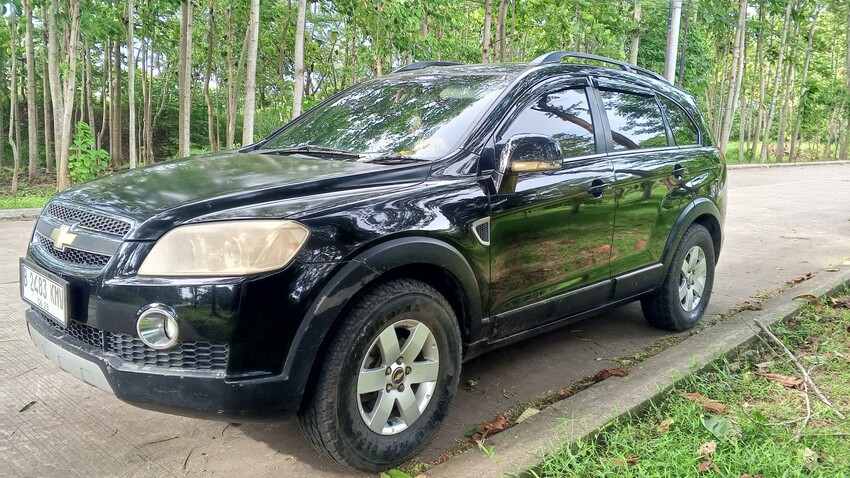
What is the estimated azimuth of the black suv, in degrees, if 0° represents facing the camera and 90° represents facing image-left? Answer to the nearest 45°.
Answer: approximately 45°

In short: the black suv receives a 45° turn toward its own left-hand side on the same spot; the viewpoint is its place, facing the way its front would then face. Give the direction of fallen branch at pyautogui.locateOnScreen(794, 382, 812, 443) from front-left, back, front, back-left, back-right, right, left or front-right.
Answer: left
